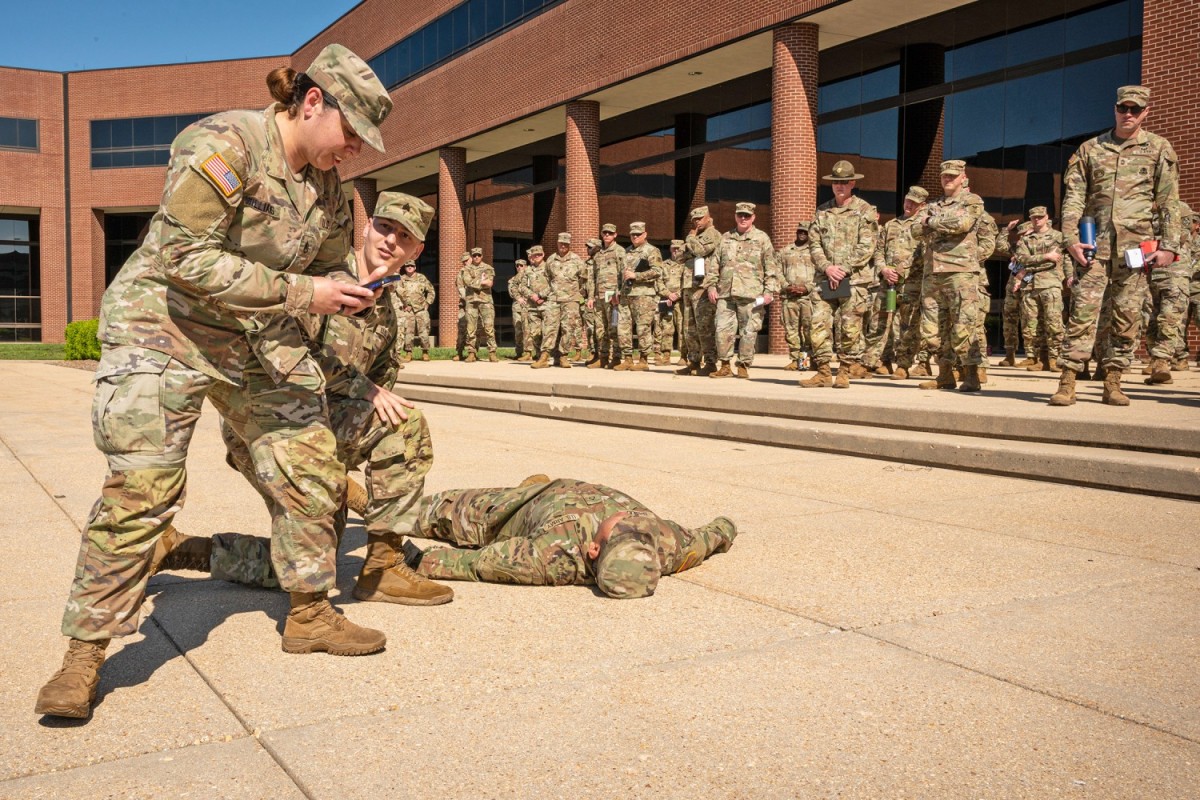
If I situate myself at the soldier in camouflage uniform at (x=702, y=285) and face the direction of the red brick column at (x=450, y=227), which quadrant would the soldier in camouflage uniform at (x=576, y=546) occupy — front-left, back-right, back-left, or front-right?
back-left

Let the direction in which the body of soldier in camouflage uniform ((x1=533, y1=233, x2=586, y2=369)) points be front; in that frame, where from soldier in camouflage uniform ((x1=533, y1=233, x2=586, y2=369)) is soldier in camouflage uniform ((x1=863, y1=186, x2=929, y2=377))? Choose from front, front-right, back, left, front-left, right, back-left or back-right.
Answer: front-left

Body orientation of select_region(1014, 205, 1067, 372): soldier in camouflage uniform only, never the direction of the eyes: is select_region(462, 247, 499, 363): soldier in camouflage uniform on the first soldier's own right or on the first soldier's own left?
on the first soldier's own right

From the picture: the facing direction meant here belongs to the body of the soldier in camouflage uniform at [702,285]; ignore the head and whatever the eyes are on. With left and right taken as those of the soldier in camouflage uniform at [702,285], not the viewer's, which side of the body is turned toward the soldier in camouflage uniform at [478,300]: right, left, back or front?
right

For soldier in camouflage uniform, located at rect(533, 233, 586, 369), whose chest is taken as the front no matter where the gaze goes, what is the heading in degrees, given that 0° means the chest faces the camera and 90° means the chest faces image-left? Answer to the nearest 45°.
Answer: approximately 0°

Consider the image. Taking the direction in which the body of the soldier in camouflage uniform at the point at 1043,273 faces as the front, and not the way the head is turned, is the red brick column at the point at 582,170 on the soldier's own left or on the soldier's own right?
on the soldier's own right

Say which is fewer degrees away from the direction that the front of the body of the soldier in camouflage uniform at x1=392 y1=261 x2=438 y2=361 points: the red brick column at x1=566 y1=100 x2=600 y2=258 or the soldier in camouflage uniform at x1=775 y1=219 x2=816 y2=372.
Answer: the soldier in camouflage uniform

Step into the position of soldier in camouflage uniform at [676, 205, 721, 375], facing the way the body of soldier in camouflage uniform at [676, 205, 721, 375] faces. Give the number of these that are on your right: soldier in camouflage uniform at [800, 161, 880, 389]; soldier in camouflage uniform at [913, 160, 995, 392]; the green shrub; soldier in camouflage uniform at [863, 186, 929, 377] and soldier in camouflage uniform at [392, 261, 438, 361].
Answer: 2
